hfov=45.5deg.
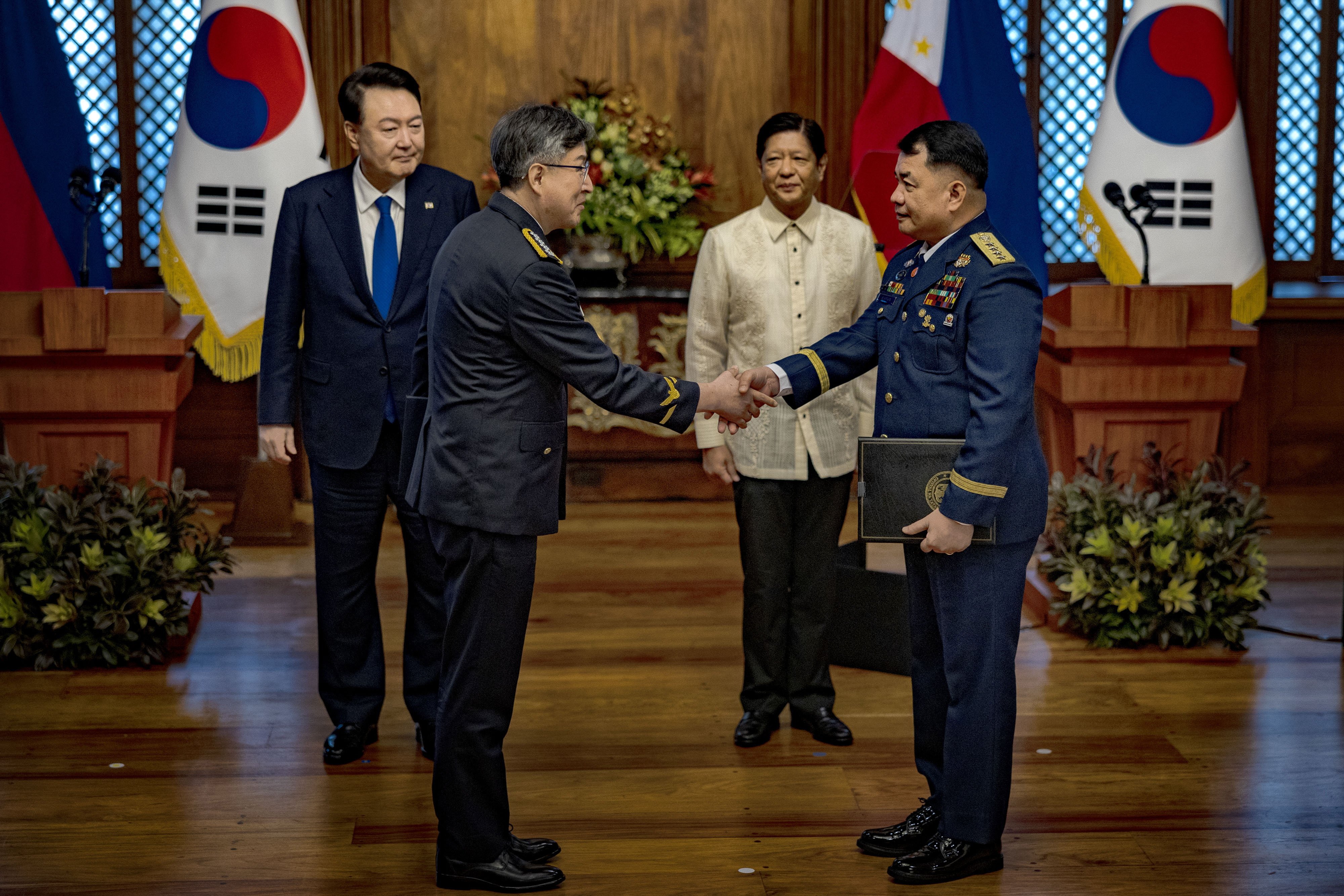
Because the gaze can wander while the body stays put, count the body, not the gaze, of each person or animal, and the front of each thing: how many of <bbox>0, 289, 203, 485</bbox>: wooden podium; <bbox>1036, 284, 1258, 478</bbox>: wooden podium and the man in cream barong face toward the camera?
3

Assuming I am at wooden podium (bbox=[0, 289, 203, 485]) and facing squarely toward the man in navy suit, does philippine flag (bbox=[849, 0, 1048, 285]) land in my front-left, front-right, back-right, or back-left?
front-left

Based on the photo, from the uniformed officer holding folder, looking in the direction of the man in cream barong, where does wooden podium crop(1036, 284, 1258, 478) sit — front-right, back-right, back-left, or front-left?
front-right

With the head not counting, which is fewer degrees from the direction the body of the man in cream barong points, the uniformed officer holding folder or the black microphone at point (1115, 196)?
the uniformed officer holding folder

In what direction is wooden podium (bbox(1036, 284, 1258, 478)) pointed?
toward the camera

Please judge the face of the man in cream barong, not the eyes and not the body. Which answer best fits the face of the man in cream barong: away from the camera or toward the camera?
toward the camera

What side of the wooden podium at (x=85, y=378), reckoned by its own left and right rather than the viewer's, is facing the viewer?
front

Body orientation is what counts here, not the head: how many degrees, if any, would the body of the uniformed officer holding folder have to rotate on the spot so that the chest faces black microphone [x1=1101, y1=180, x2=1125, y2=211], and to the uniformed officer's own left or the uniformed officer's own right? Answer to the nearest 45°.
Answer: approximately 135° to the uniformed officer's own right

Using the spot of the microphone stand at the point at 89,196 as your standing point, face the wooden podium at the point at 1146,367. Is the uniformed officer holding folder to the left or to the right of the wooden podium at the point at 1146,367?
right

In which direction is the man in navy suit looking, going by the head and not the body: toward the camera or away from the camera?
toward the camera

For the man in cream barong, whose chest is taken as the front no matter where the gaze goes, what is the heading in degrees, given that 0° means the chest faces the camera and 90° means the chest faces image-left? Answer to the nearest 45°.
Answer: approximately 0°
